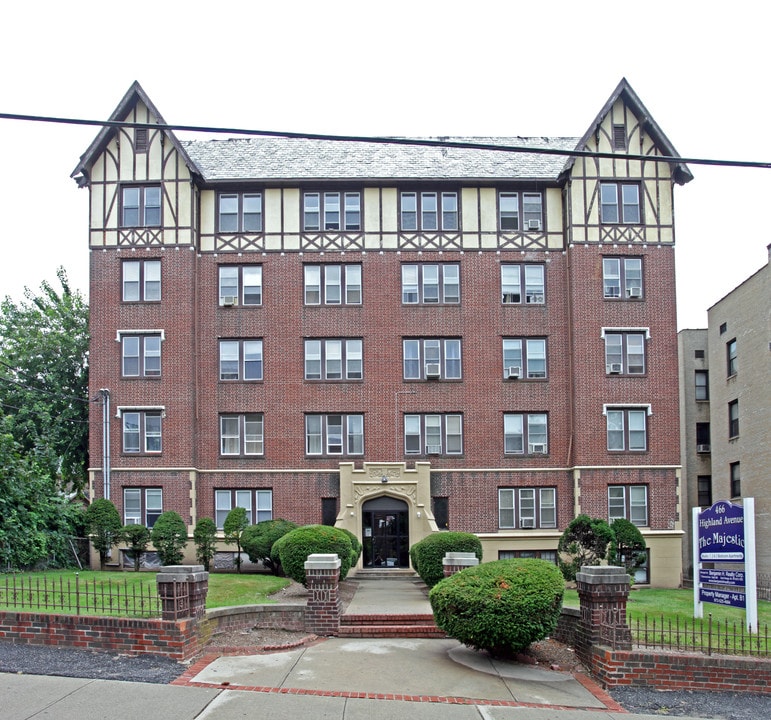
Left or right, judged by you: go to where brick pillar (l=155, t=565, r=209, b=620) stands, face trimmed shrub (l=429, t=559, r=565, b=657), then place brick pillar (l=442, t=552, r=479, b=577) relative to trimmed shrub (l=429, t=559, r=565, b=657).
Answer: left

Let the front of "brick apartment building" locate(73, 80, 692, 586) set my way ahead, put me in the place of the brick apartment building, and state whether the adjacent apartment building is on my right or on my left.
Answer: on my left

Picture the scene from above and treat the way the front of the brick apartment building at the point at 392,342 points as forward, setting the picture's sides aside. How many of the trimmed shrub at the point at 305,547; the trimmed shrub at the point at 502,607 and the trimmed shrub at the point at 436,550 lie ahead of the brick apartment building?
3

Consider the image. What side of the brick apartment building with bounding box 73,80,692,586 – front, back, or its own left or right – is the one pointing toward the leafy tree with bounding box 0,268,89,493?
right

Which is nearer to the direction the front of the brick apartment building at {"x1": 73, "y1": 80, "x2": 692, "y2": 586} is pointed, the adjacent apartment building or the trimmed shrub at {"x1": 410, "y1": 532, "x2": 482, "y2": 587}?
the trimmed shrub

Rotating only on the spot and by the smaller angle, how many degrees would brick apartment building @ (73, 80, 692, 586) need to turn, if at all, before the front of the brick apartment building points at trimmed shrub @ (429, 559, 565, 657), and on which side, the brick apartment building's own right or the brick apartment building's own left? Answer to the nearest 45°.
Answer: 0° — it already faces it

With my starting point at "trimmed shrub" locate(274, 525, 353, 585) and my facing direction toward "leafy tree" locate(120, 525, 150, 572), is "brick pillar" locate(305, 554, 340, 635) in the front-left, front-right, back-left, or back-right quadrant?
back-left

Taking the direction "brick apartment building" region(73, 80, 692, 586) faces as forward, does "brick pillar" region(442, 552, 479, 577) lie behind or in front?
in front

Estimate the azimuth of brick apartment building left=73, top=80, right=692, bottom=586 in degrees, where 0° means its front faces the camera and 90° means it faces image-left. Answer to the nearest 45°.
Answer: approximately 0°
